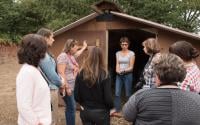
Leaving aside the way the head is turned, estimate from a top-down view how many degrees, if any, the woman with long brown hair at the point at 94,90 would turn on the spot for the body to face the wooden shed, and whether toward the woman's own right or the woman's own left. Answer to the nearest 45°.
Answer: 0° — they already face it

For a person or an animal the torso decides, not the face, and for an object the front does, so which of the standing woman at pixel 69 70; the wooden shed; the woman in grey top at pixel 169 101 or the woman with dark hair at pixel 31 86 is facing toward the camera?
the wooden shed

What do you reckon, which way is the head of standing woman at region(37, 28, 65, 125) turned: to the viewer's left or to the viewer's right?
to the viewer's right

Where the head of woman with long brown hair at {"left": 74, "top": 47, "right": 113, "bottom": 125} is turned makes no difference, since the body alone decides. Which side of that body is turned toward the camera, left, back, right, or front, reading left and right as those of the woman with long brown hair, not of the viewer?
back

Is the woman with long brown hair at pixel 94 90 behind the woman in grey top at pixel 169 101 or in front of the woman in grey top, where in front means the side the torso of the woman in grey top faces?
in front

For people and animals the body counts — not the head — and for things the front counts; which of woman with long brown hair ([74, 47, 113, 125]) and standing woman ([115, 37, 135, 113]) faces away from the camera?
the woman with long brown hair

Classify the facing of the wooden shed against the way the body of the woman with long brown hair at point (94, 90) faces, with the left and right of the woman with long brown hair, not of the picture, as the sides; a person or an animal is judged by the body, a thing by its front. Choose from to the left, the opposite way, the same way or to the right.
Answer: the opposite way

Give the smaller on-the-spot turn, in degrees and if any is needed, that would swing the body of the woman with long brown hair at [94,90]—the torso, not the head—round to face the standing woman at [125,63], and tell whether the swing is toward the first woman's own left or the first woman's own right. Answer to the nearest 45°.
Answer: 0° — they already face them

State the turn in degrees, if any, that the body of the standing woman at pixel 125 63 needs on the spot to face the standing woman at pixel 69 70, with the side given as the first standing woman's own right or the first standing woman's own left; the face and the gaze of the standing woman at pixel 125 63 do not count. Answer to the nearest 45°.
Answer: approximately 45° to the first standing woman's own right

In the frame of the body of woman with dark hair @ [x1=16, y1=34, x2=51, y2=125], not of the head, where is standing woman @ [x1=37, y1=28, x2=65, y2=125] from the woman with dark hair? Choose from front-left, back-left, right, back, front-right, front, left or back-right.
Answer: front-left

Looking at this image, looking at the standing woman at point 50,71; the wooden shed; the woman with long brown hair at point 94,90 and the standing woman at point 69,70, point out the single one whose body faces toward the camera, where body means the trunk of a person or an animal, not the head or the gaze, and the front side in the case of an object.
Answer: the wooden shed

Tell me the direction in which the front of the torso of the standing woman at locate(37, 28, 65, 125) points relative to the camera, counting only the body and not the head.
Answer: to the viewer's right
